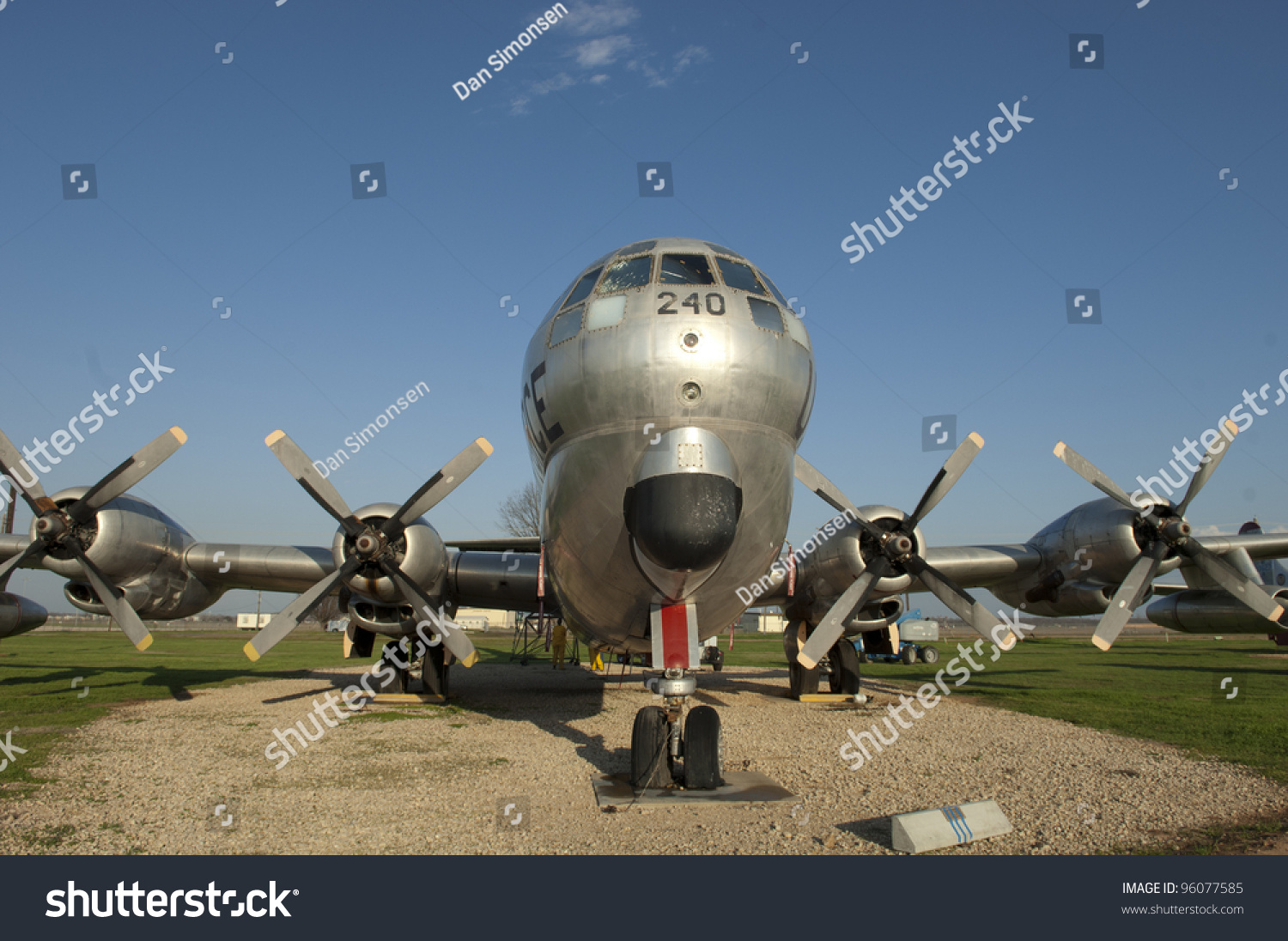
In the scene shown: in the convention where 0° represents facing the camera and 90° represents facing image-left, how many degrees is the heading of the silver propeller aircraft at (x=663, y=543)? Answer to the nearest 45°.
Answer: approximately 0°
